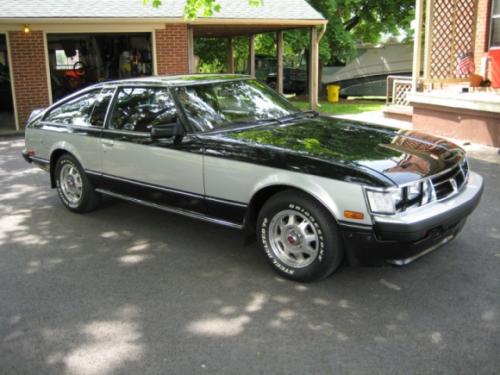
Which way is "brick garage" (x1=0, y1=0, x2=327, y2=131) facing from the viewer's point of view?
toward the camera

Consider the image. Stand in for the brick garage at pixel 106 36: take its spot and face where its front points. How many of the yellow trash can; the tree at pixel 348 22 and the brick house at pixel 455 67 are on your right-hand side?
0

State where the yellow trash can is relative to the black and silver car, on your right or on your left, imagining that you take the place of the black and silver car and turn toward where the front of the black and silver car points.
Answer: on your left

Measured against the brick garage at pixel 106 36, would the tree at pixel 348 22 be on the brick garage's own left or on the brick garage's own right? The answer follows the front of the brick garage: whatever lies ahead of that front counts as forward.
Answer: on the brick garage's own left

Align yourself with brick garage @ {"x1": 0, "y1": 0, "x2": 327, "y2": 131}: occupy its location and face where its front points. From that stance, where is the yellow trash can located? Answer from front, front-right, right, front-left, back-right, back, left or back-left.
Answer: back-left

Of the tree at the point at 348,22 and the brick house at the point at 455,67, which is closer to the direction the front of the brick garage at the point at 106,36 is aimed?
the brick house

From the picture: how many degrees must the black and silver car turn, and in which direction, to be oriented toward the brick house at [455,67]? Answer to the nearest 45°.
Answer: approximately 90° to its left

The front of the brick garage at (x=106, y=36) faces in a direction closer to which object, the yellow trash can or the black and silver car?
the black and silver car

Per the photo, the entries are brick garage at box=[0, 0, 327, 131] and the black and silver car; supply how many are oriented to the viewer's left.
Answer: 0

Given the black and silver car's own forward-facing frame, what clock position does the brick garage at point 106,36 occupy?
The brick garage is roughly at 7 o'clock from the black and silver car.

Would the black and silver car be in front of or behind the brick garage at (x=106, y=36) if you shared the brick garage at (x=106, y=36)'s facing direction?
in front

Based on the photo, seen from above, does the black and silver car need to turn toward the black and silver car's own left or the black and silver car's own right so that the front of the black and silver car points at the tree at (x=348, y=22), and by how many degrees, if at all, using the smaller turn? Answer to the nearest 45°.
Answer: approximately 135° to the black and silver car's own left

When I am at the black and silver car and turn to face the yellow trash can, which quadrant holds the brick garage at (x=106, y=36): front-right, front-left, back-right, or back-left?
front-left

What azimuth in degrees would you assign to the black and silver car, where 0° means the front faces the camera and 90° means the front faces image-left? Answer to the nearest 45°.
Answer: approximately 315°
